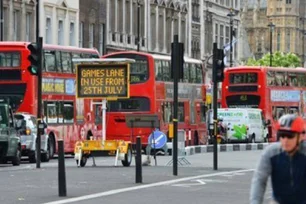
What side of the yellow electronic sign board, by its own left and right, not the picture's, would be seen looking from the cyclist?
front

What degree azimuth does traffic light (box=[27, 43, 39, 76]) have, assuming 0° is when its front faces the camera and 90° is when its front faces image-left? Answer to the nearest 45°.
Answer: approximately 45°

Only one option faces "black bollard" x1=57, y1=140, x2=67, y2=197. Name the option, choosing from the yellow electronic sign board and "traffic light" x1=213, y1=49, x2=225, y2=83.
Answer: the yellow electronic sign board

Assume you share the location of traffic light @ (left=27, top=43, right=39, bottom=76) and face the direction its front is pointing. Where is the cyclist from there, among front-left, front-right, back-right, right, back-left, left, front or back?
front-left

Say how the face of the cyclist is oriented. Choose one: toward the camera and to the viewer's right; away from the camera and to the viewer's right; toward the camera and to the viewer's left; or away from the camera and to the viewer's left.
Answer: toward the camera and to the viewer's left

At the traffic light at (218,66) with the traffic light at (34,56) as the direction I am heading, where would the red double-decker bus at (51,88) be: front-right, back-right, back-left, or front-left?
front-right

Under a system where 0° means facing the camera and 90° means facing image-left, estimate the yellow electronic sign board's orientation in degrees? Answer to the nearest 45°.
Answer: approximately 0°
